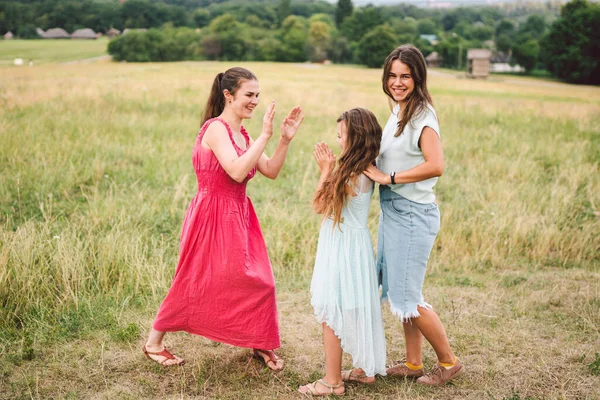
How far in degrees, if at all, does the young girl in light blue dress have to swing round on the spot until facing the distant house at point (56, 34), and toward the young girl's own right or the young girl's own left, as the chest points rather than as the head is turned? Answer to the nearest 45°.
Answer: approximately 45° to the young girl's own right

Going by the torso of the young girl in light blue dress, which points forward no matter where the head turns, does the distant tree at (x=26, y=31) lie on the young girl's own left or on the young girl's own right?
on the young girl's own right

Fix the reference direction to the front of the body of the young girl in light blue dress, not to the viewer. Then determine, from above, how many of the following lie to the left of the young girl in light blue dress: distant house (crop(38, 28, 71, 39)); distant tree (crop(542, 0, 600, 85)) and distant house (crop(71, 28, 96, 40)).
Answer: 0

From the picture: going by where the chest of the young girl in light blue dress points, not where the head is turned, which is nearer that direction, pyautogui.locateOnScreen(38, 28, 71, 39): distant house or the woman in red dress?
the woman in red dress

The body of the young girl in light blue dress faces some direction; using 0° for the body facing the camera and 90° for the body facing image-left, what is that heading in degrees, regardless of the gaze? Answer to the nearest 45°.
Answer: approximately 90°

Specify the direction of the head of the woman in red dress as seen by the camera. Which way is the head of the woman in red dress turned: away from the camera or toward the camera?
toward the camera

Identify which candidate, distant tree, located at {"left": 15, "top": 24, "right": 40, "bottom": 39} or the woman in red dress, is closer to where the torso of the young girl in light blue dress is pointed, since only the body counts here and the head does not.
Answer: the woman in red dress

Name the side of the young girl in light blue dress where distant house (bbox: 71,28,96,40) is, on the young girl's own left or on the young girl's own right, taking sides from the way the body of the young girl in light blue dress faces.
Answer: on the young girl's own right

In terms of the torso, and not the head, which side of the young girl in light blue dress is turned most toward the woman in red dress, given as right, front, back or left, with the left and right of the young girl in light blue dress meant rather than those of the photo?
front
